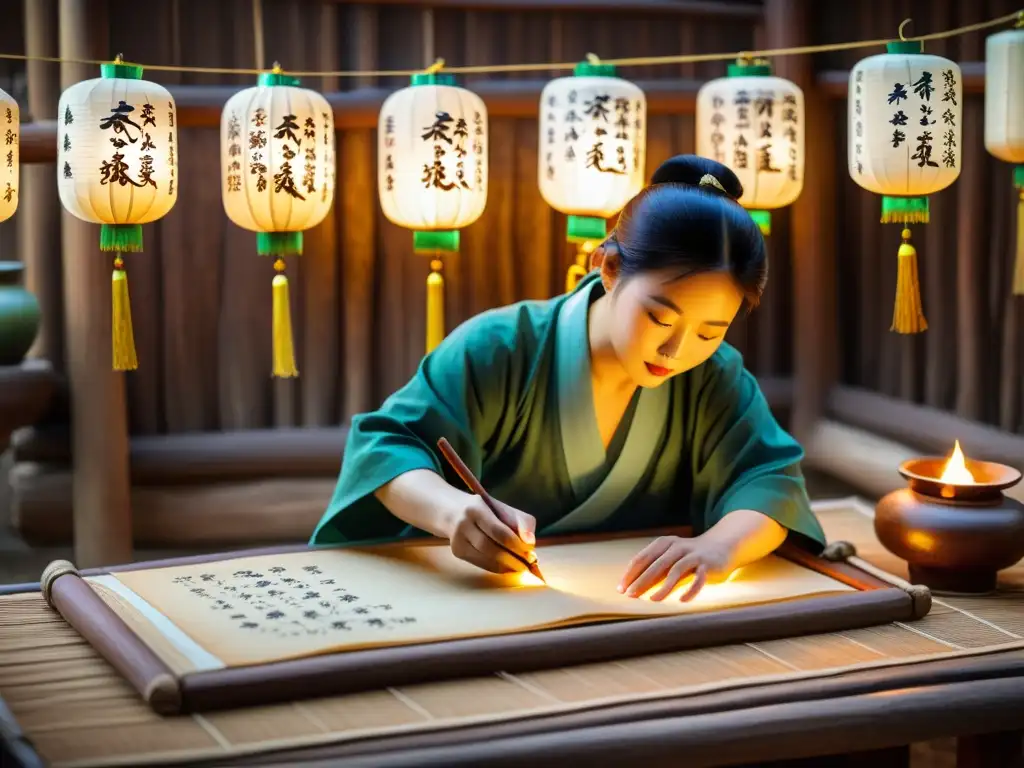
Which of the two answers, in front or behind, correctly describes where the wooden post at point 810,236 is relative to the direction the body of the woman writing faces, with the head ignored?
behind

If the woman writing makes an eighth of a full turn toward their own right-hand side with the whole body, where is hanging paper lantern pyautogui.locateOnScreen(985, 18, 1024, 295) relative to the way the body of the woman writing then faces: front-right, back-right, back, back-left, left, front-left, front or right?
back

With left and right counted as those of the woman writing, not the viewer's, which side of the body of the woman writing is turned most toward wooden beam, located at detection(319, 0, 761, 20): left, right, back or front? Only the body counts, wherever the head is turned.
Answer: back

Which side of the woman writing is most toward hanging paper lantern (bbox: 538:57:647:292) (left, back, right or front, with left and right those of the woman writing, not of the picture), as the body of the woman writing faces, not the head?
back

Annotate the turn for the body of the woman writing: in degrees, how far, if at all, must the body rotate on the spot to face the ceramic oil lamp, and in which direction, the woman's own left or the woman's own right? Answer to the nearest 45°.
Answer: approximately 90° to the woman's own left

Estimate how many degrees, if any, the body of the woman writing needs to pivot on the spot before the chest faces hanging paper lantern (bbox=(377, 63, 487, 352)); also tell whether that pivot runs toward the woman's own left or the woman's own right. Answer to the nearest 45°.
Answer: approximately 135° to the woman's own right

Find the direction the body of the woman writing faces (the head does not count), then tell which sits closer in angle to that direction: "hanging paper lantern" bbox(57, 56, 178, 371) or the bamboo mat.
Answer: the bamboo mat

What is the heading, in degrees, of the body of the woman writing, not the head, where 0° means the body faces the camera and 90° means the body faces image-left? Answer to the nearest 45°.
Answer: approximately 0°

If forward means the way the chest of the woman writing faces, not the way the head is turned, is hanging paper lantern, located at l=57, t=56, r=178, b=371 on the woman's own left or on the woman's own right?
on the woman's own right

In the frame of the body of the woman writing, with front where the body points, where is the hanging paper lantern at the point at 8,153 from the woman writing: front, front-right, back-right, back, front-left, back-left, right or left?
right

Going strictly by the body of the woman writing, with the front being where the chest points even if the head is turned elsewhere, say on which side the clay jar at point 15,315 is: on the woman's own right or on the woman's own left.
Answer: on the woman's own right
